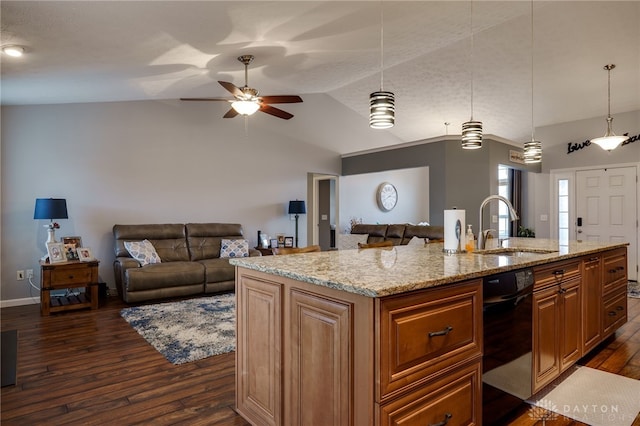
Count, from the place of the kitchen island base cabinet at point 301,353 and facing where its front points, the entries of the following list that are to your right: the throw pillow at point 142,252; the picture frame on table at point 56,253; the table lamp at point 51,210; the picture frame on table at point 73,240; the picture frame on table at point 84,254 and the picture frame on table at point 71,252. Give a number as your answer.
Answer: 6

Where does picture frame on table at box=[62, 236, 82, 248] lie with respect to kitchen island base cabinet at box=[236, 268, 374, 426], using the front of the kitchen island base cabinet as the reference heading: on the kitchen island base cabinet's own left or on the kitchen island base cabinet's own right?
on the kitchen island base cabinet's own right

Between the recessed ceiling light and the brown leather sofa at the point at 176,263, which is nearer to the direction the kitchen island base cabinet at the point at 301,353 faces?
the recessed ceiling light

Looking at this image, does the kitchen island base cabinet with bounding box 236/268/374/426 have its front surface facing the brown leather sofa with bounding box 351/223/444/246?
no

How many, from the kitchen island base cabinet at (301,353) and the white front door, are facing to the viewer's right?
0

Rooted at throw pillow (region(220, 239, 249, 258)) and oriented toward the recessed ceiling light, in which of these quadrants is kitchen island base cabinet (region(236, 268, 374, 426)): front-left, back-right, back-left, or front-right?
front-left

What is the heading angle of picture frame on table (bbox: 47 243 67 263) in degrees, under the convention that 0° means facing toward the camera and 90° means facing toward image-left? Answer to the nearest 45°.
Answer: approximately 315°

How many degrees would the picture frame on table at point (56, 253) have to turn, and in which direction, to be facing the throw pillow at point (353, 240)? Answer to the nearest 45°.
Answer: approximately 45° to its left

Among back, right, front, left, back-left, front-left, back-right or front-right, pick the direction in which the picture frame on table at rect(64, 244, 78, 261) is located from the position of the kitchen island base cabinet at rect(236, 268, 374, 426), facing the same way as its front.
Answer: right

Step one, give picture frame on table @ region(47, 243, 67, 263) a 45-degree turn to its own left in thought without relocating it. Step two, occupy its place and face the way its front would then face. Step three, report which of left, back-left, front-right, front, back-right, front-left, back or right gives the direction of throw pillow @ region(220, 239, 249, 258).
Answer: front

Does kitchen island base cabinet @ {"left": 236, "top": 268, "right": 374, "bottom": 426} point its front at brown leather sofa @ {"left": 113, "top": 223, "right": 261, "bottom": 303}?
no

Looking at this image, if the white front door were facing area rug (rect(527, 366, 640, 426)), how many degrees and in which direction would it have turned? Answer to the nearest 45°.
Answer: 0° — it already faces it

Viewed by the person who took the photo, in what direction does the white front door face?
facing the viewer

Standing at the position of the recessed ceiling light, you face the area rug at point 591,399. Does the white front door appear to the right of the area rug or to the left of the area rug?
left

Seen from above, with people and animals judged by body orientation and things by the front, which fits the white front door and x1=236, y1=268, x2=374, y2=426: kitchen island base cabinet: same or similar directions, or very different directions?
same or similar directions

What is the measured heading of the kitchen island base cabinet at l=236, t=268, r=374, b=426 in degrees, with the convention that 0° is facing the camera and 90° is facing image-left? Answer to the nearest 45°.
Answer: approximately 45°

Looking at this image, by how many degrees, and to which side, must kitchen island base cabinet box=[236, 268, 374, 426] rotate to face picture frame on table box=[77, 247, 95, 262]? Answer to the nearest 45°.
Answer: approximately 90° to its right

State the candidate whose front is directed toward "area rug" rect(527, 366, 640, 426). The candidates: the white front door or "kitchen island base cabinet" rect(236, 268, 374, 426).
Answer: the white front door
